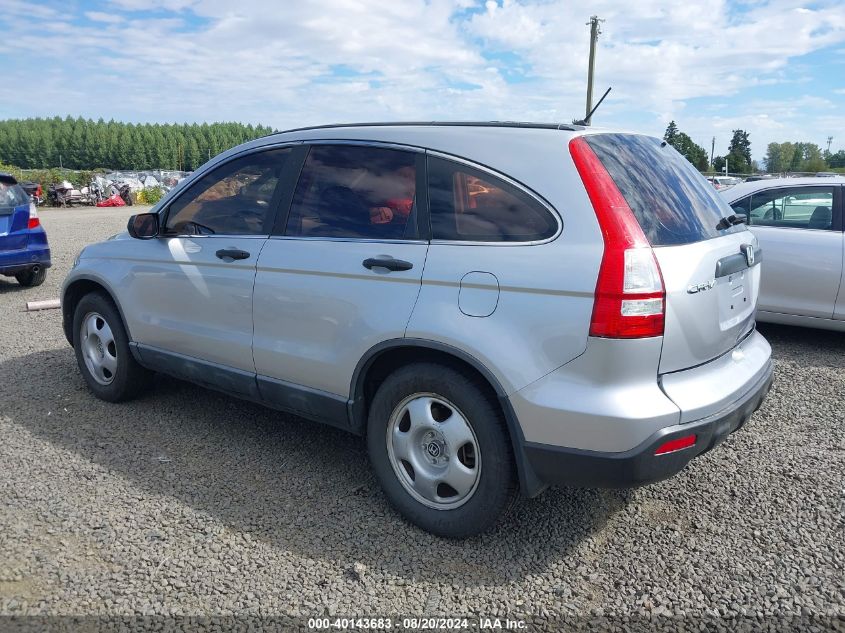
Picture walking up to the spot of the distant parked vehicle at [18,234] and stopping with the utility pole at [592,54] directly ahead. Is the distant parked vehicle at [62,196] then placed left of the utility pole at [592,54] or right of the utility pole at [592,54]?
left

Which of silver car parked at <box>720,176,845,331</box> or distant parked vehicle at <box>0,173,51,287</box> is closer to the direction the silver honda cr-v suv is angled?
the distant parked vehicle

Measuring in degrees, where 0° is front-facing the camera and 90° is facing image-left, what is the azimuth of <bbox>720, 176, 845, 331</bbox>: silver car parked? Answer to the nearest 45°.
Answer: approximately 90°

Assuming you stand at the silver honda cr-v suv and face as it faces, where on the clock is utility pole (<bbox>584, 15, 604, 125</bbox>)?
The utility pole is roughly at 2 o'clock from the silver honda cr-v suv.

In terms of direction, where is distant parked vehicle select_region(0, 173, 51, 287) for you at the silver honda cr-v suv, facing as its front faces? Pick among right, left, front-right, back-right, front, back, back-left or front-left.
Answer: front

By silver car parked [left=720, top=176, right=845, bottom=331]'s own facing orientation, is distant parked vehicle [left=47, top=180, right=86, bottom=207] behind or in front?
in front

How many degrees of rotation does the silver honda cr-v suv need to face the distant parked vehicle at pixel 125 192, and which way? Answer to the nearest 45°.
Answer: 0° — it already faces it

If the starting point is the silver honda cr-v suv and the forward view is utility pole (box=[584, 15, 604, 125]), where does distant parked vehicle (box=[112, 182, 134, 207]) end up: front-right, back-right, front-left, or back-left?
front-left

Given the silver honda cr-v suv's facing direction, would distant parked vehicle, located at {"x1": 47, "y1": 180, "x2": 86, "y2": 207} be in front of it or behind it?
in front

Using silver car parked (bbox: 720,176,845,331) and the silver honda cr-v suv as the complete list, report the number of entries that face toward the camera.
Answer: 0

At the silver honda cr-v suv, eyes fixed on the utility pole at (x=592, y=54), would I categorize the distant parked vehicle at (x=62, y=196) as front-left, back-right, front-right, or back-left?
front-left

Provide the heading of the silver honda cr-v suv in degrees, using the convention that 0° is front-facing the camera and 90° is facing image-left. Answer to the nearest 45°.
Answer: approximately 135°
